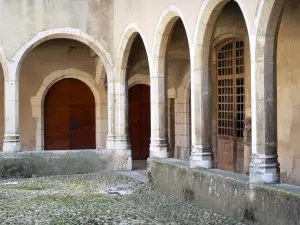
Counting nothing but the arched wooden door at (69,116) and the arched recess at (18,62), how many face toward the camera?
2

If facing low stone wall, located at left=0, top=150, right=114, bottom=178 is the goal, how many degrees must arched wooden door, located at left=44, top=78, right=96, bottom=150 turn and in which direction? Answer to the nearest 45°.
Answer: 0° — it already faces it

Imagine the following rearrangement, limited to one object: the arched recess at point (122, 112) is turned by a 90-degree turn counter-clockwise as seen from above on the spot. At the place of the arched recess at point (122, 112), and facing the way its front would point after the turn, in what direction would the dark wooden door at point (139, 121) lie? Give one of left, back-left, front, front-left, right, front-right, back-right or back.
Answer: back-left

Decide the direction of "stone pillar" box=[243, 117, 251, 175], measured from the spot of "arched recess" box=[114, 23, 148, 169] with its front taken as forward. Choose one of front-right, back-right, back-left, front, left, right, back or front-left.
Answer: left

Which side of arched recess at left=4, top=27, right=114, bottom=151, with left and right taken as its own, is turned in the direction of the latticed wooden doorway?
left

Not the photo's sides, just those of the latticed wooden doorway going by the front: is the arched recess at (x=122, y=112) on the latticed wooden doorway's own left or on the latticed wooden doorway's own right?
on the latticed wooden doorway's own right

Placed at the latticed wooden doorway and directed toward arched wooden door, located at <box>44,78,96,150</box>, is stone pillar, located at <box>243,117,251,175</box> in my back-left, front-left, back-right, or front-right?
back-left

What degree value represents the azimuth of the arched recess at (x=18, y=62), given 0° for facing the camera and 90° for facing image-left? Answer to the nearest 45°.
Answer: approximately 0°
